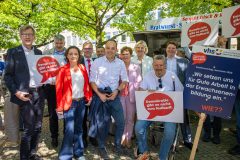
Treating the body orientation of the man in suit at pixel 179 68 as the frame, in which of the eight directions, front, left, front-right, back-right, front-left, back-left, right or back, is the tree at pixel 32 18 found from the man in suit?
back-right

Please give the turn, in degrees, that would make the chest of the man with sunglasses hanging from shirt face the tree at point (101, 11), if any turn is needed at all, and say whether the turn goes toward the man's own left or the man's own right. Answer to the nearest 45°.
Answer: approximately 180°

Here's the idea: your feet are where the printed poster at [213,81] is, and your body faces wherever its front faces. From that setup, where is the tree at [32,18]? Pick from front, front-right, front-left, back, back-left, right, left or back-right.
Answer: back-right

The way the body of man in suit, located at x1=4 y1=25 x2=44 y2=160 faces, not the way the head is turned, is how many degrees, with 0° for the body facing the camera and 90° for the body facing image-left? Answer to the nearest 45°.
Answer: approximately 315°

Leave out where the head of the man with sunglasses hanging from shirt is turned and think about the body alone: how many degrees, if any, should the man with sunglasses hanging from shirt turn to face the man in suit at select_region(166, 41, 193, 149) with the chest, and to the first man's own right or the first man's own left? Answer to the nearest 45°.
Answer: approximately 135° to the first man's own left

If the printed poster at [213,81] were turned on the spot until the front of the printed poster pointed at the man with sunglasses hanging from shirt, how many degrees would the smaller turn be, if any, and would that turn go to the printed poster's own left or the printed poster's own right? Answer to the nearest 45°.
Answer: approximately 90° to the printed poster's own right
